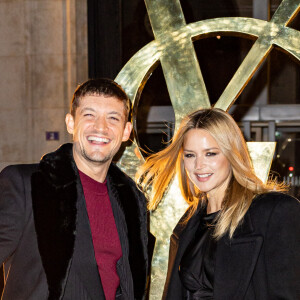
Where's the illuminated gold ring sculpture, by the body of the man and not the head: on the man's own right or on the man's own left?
on the man's own left

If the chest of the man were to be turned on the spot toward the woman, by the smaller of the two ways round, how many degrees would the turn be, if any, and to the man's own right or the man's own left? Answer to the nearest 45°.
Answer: approximately 45° to the man's own left

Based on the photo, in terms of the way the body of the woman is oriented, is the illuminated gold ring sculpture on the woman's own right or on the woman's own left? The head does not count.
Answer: on the woman's own right

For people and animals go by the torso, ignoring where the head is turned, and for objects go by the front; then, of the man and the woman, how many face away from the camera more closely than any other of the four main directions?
0

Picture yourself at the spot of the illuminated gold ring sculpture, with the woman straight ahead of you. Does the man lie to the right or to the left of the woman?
right

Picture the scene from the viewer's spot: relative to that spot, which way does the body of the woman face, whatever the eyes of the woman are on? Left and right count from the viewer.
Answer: facing the viewer and to the left of the viewer

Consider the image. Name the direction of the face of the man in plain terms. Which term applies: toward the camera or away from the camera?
toward the camera

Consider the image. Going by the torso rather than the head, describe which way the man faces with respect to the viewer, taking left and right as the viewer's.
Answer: facing the viewer and to the right of the viewer

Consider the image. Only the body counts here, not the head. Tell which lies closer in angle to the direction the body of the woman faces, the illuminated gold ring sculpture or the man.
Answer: the man
